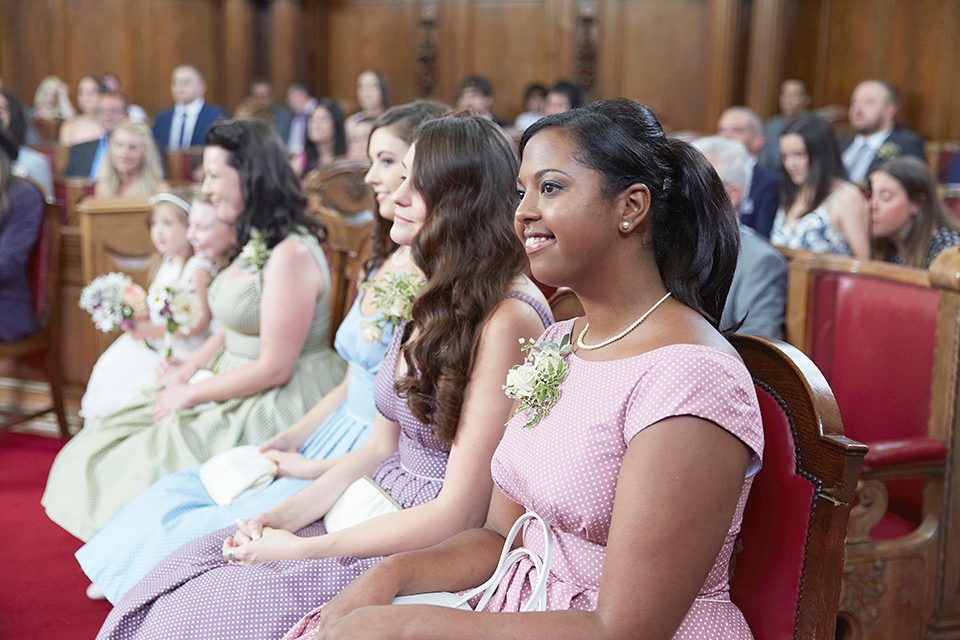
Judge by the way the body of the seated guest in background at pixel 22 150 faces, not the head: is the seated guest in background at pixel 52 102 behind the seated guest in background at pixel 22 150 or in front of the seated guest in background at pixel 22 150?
behind

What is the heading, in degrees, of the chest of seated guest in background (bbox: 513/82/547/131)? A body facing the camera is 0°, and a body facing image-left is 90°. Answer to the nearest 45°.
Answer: approximately 45°

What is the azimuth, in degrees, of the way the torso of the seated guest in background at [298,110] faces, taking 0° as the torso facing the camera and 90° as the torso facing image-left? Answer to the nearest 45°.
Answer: approximately 45°

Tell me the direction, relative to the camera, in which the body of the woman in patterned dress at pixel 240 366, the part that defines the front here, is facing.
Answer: to the viewer's left

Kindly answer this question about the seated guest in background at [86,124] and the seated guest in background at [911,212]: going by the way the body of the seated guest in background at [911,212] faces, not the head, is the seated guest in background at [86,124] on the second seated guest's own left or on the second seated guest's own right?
on the second seated guest's own right

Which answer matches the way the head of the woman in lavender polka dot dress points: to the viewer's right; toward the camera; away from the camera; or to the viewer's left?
to the viewer's left

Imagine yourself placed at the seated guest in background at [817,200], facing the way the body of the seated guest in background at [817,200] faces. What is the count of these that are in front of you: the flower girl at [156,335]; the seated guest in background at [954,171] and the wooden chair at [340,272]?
2

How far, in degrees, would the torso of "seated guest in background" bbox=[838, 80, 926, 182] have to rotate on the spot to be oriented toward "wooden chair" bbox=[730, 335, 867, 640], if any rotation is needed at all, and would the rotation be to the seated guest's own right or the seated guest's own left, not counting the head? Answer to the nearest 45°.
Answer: approximately 45° to the seated guest's own left

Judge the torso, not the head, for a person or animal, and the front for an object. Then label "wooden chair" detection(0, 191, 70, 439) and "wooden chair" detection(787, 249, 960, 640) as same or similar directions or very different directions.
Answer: same or similar directions

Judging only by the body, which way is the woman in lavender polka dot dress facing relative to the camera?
to the viewer's left

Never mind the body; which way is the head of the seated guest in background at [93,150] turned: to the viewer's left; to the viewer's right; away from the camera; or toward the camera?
toward the camera
